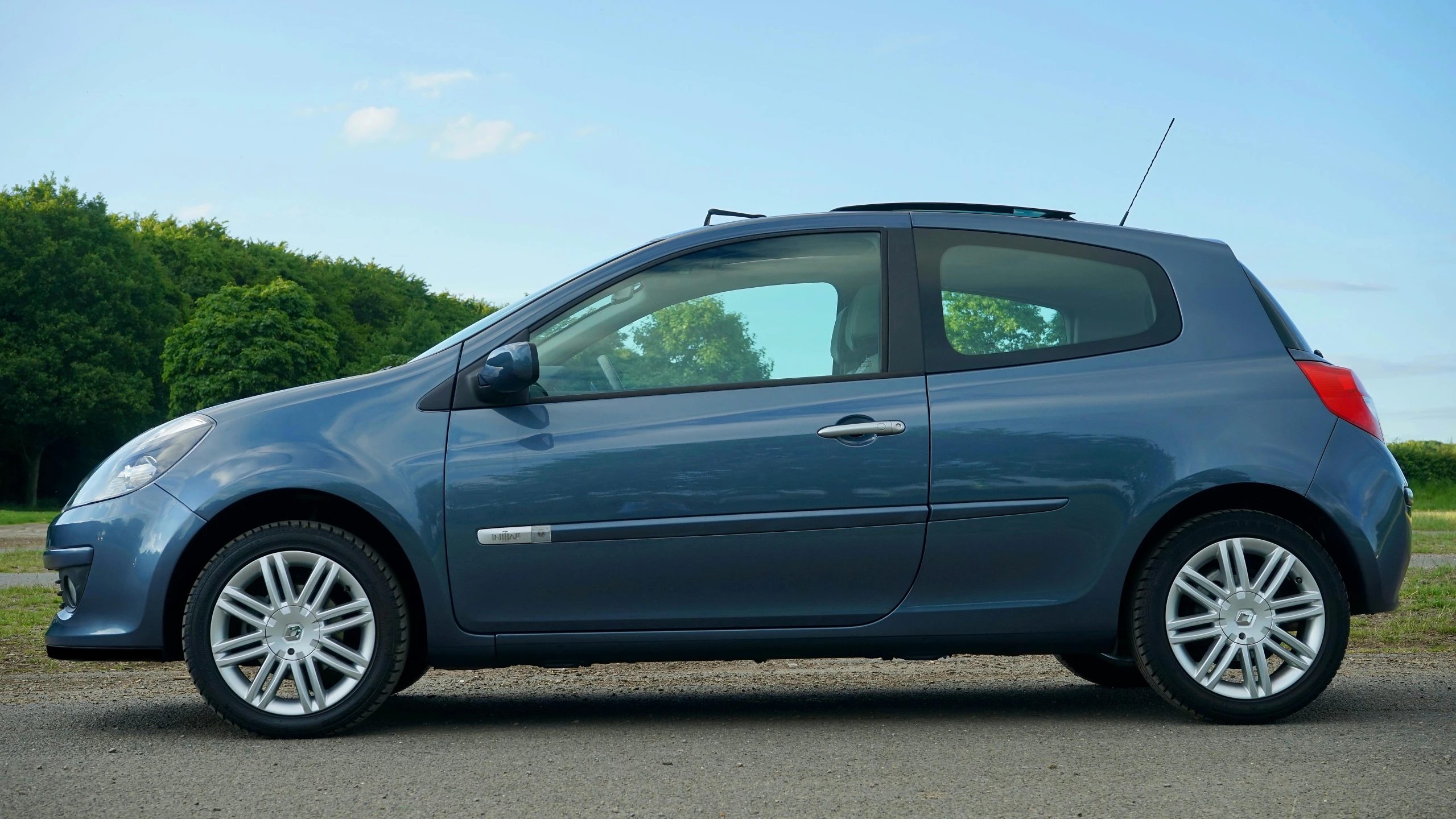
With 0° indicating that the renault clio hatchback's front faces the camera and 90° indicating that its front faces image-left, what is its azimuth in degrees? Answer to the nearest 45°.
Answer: approximately 90°

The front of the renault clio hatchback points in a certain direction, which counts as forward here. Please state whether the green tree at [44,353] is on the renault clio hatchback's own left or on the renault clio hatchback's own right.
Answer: on the renault clio hatchback's own right
